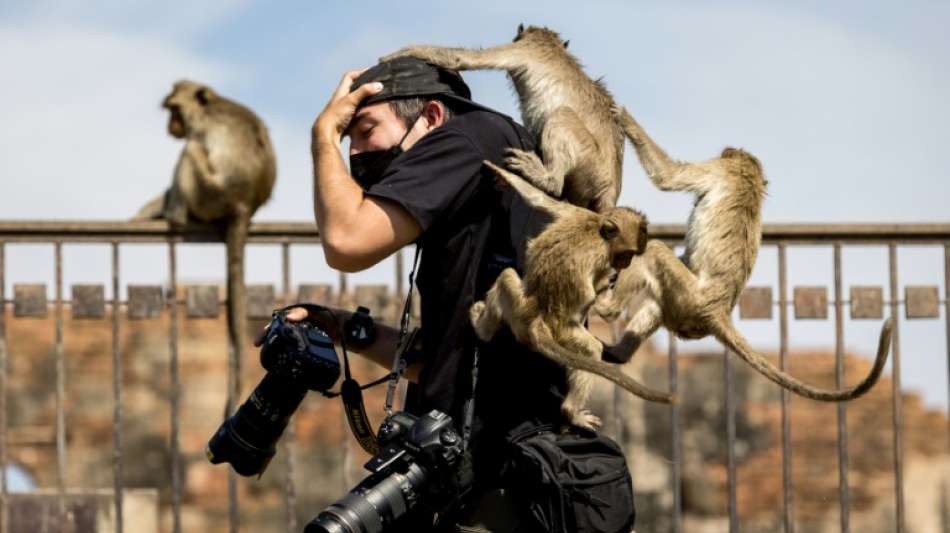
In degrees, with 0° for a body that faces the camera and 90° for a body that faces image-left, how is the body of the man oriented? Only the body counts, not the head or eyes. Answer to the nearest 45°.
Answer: approximately 90°
